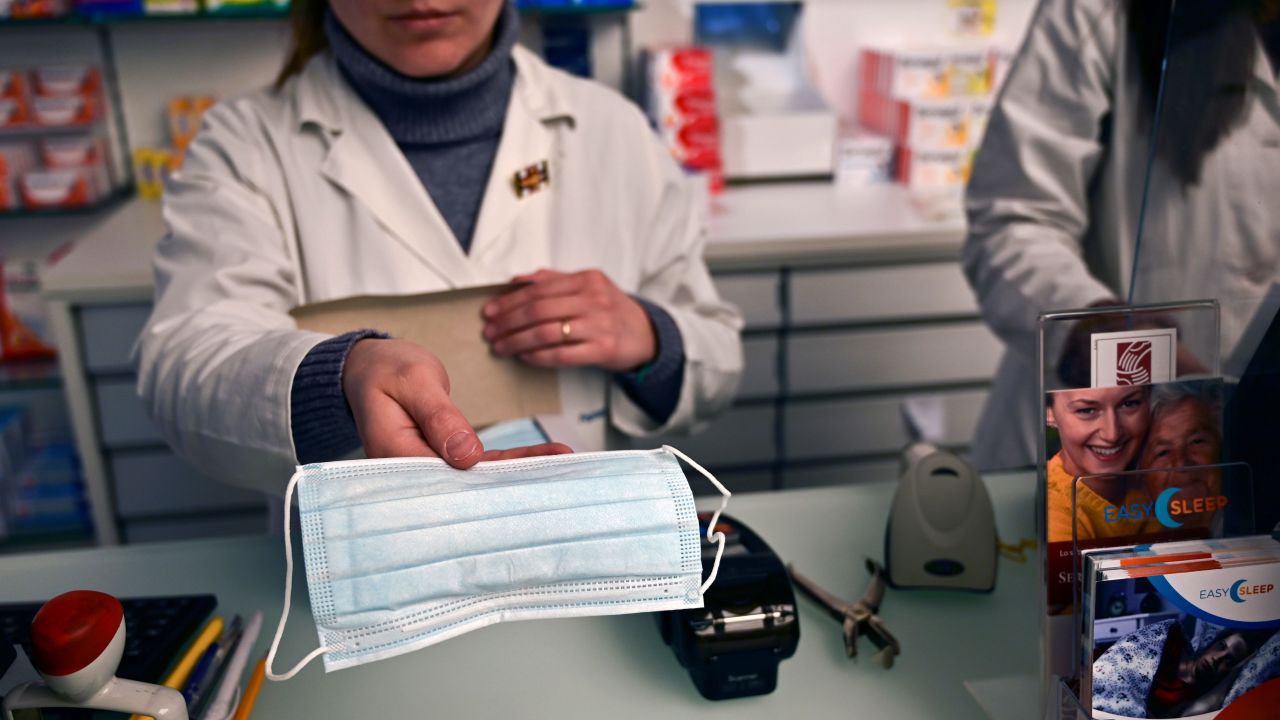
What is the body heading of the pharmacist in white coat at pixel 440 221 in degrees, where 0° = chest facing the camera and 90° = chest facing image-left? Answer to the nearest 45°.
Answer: approximately 0°

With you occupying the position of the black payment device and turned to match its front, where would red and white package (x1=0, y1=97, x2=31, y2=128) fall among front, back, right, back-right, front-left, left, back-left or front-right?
back-right

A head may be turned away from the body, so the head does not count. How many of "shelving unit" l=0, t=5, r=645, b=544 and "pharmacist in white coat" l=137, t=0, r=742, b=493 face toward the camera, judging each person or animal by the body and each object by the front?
2

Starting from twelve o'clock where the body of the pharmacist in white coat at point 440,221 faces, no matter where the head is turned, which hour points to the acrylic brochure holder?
The acrylic brochure holder is roughly at 11 o'clock from the pharmacist in white coat.

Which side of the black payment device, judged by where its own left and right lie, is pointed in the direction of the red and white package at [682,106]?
back
